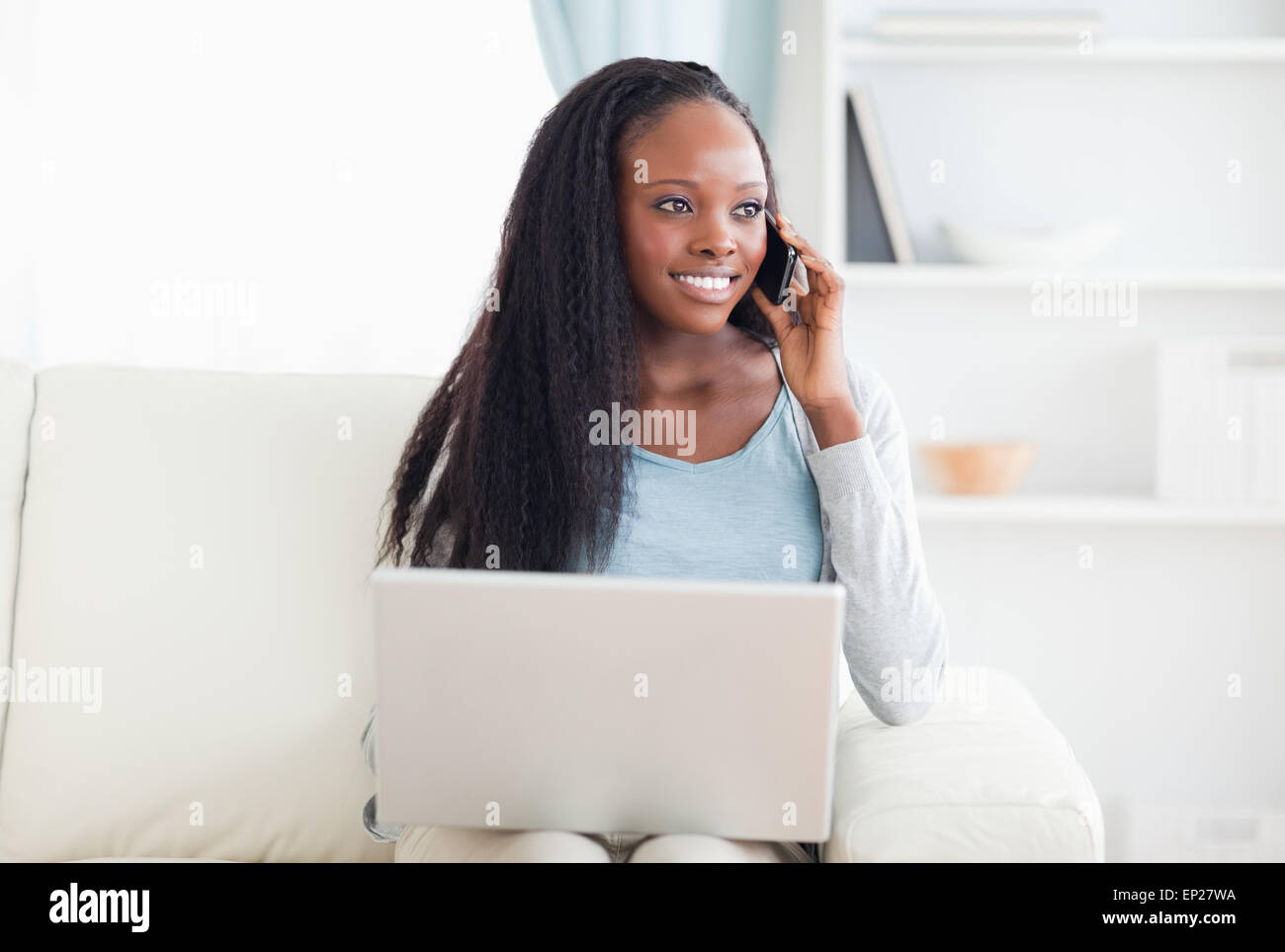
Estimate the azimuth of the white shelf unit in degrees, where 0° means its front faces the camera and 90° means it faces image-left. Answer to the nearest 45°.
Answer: approximately 0°

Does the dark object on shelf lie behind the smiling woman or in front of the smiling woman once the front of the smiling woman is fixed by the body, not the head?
behind

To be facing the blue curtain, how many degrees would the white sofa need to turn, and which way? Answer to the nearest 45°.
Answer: approximately 135° to its left

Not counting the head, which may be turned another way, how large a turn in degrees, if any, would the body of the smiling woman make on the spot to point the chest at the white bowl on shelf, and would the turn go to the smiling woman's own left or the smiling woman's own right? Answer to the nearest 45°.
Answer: approximately 135° to the smiling woman's own left

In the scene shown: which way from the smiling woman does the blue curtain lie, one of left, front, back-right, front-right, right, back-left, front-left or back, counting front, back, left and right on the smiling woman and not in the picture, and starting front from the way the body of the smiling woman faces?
back

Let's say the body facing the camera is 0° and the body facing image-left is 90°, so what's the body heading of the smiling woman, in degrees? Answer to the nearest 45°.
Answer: approximately 0°

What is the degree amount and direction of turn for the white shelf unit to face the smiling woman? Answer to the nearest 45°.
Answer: approximately 45° to its right
